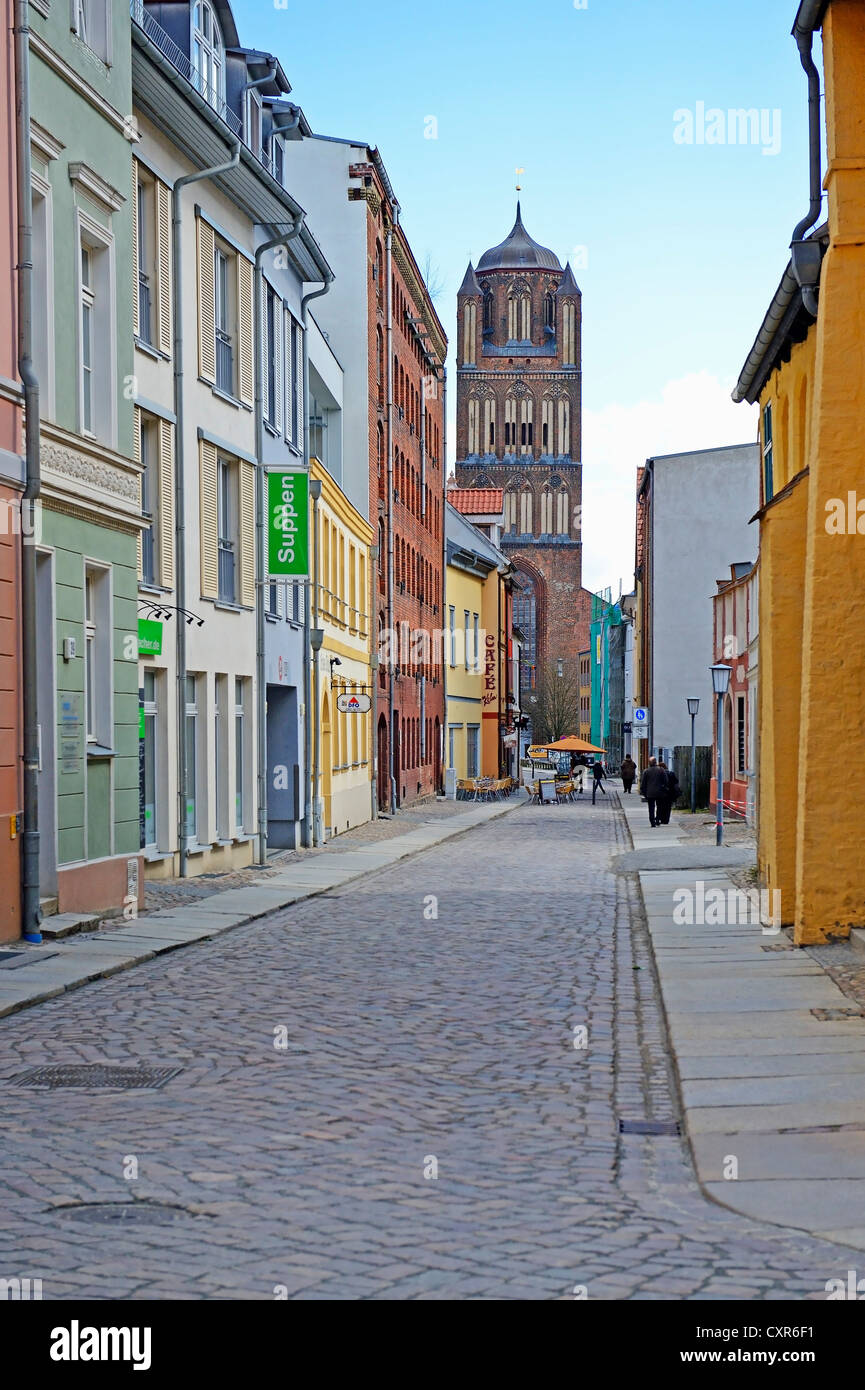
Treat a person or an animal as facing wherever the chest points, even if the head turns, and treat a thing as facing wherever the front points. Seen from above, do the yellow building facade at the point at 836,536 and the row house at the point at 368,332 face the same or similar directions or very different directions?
very different directions

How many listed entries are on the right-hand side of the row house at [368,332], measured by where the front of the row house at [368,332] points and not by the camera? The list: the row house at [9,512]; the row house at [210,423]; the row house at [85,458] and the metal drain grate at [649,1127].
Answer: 4

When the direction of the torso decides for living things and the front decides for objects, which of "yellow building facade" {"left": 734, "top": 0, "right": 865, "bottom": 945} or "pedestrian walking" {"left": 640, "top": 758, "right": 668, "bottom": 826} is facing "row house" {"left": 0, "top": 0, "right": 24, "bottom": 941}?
the yellow building facade

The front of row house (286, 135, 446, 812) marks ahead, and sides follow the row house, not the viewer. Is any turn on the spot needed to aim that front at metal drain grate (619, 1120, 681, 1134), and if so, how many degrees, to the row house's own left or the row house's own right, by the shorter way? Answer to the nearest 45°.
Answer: approximately 90° to the row house's own right

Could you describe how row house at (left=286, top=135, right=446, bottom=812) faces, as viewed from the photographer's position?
facing to the right of the viewer

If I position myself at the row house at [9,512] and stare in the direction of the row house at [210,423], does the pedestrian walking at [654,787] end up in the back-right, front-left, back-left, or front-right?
front-right

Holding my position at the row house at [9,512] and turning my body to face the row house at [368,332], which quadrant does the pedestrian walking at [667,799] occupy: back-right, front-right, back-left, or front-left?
front-right

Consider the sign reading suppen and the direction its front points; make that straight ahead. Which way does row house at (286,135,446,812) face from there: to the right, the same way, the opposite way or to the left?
to the left

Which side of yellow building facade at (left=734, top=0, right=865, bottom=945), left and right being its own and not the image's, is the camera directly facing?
left

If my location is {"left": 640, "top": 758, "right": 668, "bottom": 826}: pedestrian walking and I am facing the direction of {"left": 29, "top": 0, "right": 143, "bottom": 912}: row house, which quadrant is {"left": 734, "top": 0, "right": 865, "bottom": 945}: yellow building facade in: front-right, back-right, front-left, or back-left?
front-left

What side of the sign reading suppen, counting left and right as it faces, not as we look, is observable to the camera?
front

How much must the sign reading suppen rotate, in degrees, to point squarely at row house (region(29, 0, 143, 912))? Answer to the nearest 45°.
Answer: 0° — it already faces it
